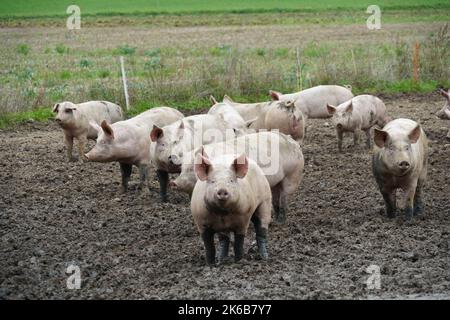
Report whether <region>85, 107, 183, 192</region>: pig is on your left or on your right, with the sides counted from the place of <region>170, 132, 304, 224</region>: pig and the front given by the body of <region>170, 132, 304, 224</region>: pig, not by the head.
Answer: on your right

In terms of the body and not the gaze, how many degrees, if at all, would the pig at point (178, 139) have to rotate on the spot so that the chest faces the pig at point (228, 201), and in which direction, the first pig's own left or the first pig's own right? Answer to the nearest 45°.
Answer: approximately 45° to the first pig's own left

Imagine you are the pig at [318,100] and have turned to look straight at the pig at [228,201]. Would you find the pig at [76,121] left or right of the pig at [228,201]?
right

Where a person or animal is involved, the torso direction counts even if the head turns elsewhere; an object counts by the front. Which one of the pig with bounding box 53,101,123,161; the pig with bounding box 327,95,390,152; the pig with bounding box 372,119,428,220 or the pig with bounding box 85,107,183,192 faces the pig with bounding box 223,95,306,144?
the pig with bounding box 327,95,390,152

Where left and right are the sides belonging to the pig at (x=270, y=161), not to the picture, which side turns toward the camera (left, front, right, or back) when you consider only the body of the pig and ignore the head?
left

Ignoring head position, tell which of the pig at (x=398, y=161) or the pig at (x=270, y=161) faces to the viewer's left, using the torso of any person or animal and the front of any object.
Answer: the pig at (x=270, y=161)

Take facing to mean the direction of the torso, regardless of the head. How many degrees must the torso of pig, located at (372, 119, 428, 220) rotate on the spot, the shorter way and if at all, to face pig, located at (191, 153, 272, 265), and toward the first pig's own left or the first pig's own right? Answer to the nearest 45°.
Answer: approximately 45° to the first pig's own right

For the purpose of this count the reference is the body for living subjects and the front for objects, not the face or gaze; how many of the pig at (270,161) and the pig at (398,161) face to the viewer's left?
1

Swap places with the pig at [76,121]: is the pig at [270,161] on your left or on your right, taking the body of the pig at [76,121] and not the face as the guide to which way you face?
on your left

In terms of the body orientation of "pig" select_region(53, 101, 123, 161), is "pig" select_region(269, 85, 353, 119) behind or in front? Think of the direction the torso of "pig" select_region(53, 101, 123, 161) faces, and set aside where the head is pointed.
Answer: behind
